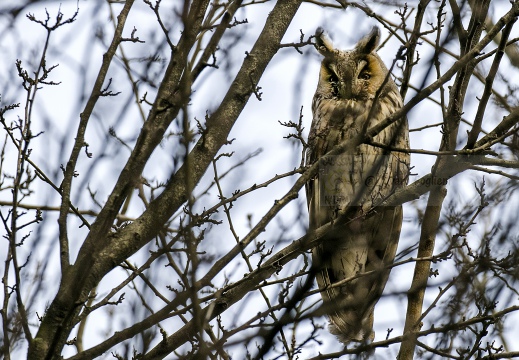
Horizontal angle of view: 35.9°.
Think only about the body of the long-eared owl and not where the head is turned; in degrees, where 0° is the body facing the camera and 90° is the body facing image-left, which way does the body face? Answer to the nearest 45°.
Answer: approximately 0°
